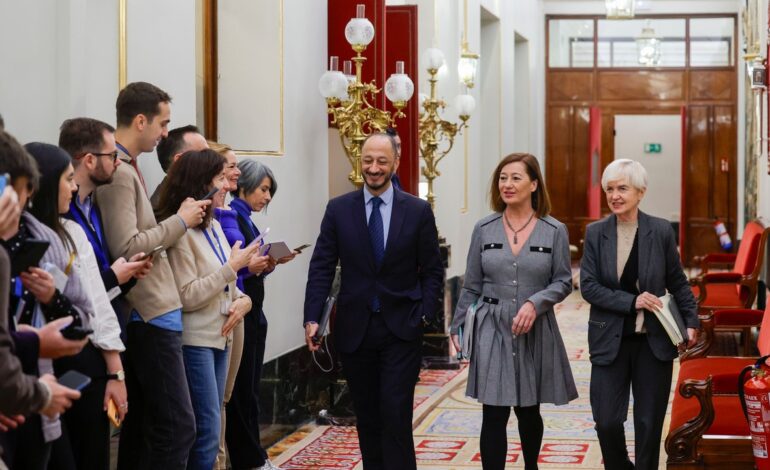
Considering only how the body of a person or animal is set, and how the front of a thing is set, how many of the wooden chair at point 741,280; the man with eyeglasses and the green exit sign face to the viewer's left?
1

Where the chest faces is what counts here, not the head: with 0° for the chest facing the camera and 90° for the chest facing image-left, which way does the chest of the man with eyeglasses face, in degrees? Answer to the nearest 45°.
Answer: approximately 270°

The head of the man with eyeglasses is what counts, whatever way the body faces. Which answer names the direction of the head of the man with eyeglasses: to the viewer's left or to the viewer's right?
to the viewer's right

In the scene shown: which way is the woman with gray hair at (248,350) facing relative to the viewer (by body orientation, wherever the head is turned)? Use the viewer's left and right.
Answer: facing to the right of the viewer

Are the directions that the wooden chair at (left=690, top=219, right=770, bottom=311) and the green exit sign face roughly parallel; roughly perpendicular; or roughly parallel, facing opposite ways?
roughly perpendicular

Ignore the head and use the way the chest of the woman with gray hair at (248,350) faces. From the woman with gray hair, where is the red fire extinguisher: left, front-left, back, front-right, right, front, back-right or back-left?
front-right

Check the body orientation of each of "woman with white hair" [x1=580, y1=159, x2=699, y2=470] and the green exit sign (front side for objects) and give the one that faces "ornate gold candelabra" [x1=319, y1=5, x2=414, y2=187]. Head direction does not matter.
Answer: the green exit sign

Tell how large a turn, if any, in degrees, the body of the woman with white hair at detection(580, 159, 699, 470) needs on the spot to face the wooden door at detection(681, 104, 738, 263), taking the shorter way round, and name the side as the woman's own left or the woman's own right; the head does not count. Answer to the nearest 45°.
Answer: approximately 180°

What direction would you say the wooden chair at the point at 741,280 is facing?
to the viewer's left

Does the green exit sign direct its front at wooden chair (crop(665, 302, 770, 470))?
yes

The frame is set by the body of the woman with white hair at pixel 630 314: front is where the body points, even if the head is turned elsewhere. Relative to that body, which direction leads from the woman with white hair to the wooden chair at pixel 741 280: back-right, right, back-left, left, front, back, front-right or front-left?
back

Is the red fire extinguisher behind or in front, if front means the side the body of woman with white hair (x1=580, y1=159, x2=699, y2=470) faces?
in front

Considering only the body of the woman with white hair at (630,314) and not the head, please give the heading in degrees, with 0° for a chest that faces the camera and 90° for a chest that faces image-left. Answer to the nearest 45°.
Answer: approximately 0°

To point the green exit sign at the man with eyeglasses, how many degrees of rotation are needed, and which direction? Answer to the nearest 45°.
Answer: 0° — it already faces them

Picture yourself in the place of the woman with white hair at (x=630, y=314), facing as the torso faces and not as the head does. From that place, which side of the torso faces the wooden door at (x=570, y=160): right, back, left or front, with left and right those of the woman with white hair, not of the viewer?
back
